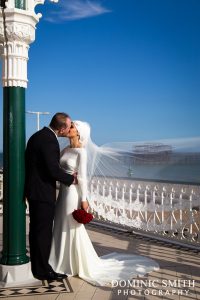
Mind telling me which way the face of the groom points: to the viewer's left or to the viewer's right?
to the viewer's right

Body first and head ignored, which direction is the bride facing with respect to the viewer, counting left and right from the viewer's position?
facing to the left of the viewer

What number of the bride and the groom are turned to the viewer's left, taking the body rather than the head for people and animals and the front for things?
1

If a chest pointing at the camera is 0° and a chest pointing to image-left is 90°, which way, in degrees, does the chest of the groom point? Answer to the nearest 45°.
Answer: approximately 270°

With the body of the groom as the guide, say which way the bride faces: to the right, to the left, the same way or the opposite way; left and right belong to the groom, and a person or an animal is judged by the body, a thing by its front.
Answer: the opposite way

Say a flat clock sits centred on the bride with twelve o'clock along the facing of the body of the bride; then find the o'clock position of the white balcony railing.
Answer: The white balcony railing is roughly at 4 o'clock from the bride.
